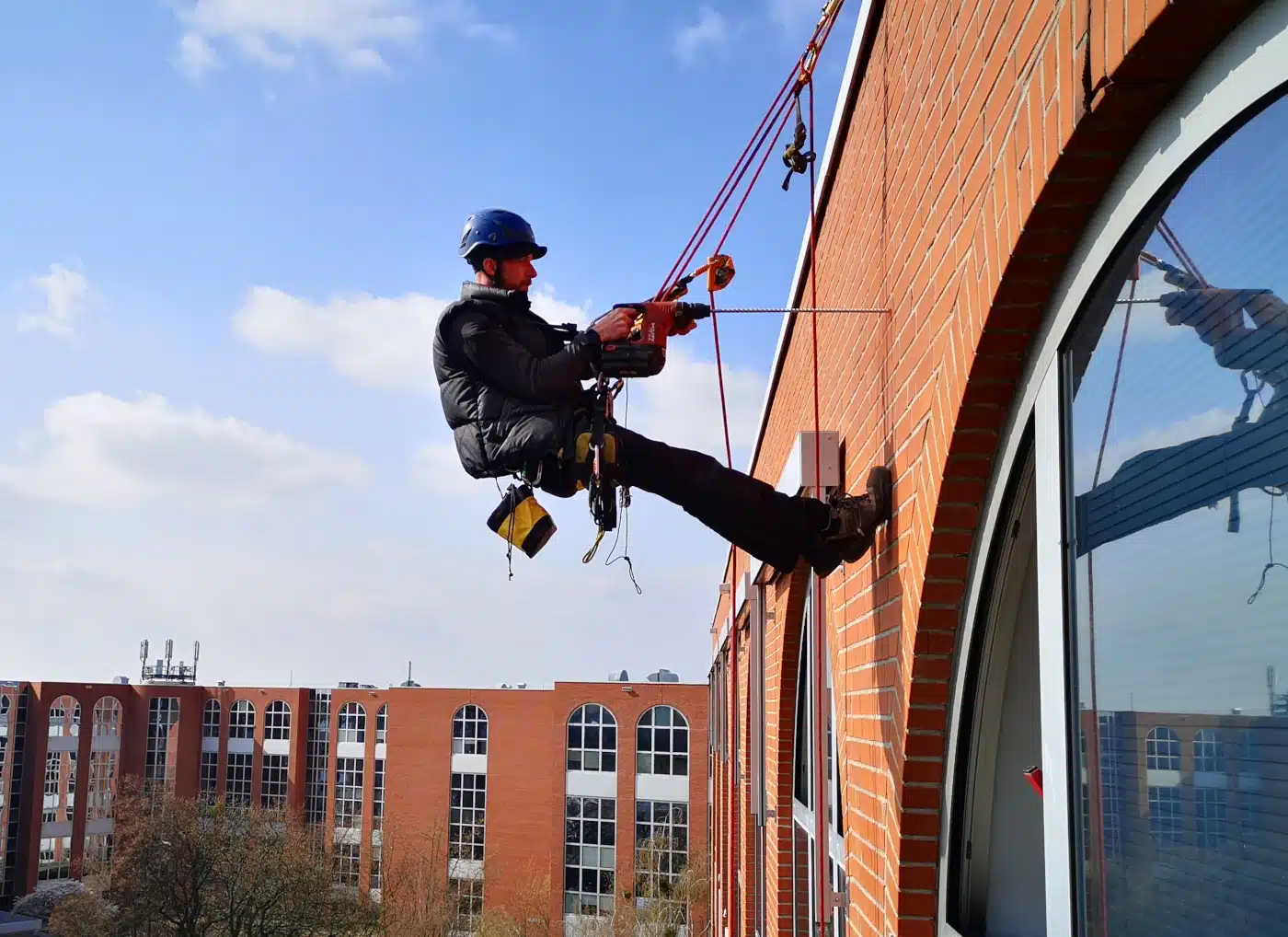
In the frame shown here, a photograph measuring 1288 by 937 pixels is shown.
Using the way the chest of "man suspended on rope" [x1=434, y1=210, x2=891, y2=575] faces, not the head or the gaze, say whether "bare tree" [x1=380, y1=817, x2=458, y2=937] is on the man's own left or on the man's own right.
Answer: on the man's own left

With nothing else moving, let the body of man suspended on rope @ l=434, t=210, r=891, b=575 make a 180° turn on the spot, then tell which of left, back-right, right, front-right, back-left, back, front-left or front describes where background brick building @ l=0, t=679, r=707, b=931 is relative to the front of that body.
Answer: right

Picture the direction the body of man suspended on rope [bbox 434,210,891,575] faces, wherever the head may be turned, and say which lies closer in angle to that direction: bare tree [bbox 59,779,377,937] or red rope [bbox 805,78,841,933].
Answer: the red rope

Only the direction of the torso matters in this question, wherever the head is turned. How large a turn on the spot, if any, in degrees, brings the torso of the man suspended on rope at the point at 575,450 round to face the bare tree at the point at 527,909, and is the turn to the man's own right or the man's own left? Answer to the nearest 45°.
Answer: approximately 90° to the man's own left

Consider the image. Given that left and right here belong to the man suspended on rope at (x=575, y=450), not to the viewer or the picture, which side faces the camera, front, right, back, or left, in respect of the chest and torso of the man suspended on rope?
right

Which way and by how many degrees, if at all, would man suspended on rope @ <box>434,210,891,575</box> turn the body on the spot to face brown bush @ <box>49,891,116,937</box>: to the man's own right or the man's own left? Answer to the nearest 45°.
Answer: approximately 135° to the man's own left

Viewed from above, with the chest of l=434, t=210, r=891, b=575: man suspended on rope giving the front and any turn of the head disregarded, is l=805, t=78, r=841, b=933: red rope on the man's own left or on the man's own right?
on the man's own left

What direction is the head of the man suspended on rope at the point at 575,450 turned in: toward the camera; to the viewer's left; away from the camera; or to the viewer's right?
to the viewer's right

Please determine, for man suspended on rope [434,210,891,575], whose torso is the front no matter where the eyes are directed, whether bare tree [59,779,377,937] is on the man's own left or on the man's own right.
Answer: on the man's own left
